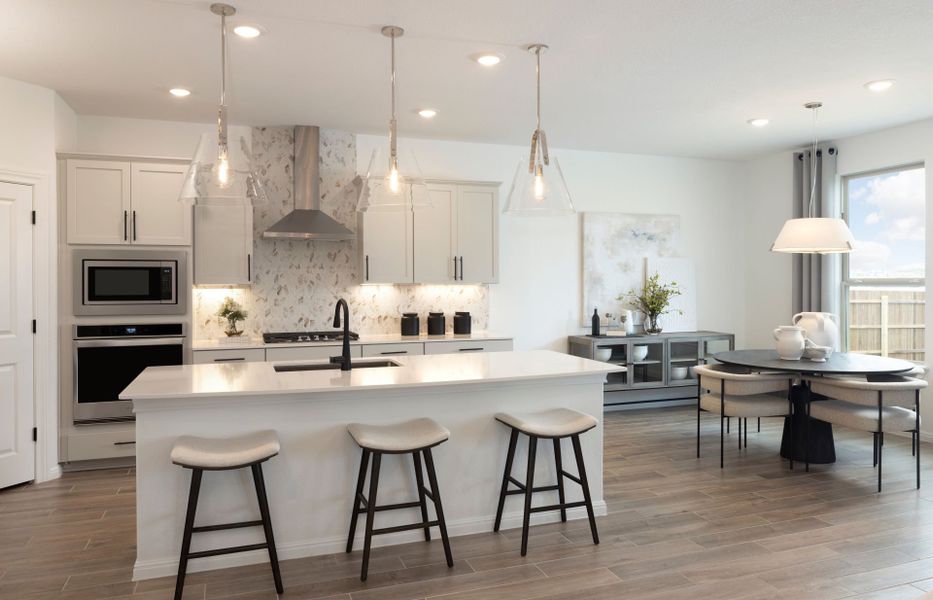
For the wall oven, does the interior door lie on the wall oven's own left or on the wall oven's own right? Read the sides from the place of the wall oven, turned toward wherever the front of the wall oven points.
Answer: on the wall oven's own right

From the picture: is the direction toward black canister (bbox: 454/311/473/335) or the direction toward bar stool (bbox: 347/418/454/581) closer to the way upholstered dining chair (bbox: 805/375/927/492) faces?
the black canister

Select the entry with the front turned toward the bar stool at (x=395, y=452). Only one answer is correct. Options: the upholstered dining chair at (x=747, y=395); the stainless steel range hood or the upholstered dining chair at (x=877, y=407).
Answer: the stainless steel range hood

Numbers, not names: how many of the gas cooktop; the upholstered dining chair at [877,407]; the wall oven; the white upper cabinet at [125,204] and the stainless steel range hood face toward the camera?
4

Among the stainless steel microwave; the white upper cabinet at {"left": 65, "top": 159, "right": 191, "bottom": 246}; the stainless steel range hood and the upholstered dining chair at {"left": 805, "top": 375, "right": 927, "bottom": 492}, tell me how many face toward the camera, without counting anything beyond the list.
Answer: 3

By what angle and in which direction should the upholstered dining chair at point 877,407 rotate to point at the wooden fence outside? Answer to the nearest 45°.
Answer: approximately 45° to its right

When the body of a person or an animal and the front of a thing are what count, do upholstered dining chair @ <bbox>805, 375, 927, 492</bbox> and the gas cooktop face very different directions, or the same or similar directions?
very different directions

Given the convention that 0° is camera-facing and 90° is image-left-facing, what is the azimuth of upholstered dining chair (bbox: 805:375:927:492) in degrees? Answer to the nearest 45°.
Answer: approximately 135°

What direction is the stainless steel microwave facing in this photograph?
toward the camera

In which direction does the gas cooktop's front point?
toward the camera

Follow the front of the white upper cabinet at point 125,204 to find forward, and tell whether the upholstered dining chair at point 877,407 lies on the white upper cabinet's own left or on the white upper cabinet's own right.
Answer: on the white upper cabinet's own left

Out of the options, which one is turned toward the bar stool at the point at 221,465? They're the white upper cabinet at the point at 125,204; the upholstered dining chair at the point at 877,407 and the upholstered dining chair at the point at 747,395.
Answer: the white upper cabinet

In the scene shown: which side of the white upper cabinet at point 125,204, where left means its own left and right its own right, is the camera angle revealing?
front
